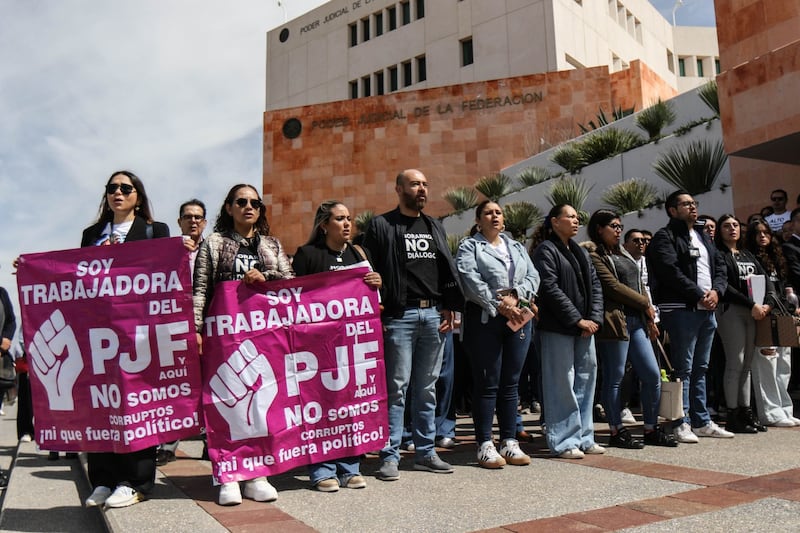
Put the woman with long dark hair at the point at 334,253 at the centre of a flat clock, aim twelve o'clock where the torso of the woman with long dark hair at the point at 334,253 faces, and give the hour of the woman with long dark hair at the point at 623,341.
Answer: the woman with long dark hair at the point at 623,341 is roughly at 10 o'clock from the woman with long dark hair at the point at 334,253.

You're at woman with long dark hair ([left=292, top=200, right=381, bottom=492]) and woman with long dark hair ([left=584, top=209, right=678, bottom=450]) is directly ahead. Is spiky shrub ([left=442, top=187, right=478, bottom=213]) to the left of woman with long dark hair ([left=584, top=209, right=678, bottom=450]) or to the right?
left

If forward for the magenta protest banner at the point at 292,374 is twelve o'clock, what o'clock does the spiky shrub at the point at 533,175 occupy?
The spiky shrub is roughly at 7 o'clock from the magenta protest banner.

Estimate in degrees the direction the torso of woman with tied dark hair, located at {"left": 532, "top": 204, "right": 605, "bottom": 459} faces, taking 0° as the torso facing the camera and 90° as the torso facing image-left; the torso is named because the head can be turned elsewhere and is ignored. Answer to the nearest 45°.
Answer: approximately 315°

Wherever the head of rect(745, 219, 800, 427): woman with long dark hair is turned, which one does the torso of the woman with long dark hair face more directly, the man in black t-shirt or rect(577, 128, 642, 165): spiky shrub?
the man in black t-shirt

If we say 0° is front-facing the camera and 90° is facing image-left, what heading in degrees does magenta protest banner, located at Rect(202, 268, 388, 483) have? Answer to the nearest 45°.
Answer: approximately 0°

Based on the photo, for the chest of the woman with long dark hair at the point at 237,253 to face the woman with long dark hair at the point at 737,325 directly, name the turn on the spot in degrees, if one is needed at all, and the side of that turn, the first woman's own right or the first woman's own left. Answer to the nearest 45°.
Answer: approximately 90° to the first woman's own left

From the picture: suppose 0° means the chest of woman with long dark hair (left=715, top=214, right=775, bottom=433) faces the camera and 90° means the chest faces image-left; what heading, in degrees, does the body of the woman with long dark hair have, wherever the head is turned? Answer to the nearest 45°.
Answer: approximately 315°

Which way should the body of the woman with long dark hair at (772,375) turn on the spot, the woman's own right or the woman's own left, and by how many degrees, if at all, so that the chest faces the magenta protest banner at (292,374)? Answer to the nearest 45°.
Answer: approximately 90° to the woman's own right

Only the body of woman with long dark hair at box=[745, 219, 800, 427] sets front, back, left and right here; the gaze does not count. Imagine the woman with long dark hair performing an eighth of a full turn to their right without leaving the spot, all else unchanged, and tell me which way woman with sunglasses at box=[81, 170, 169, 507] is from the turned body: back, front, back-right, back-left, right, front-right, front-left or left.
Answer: front-right

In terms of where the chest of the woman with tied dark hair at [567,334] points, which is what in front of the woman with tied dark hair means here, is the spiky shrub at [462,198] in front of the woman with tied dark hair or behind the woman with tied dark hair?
behind
